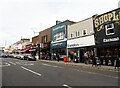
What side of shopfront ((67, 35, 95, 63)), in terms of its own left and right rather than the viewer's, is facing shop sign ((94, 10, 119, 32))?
left

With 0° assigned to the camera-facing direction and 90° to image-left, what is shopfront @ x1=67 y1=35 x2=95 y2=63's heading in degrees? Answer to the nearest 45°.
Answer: approximately 45°

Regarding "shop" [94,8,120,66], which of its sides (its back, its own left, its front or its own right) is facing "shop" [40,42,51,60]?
right

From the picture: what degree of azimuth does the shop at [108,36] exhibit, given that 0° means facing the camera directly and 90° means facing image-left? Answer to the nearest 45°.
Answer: approximately 45°

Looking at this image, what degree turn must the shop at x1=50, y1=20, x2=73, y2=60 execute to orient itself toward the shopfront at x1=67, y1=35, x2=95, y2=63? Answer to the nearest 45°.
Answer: approximately 90° to its left

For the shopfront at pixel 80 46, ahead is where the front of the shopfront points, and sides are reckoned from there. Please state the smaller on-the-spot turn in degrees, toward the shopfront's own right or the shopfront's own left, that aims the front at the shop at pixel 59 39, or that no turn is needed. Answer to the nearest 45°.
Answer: approximately 90° to the shopfront's own right

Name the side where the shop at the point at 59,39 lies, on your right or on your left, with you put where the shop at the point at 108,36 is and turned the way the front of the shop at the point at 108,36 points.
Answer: on your right

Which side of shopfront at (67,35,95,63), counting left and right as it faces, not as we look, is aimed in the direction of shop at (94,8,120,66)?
left
